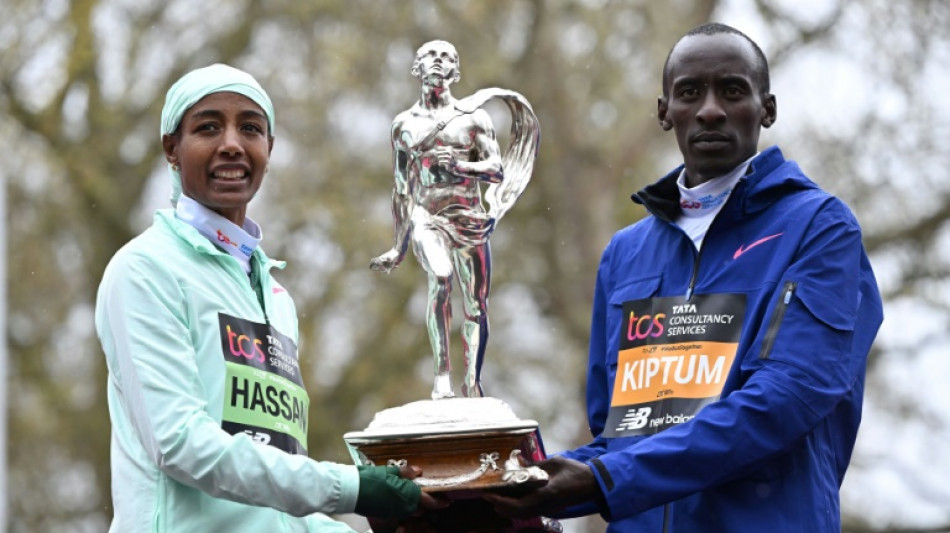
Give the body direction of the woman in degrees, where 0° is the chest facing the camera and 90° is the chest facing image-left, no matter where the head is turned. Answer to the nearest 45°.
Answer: approximately 315°

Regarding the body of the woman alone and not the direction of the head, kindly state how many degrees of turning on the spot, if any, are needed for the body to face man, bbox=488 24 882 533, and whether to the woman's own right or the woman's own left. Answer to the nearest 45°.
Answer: approximately 45° to the woman's own left

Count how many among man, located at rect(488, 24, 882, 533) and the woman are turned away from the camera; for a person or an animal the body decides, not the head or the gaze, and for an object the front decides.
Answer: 0

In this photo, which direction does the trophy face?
toward the camera

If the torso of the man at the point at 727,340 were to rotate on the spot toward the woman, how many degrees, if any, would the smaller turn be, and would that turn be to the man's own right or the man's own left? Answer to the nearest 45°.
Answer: approximately 45° to the man's own right
